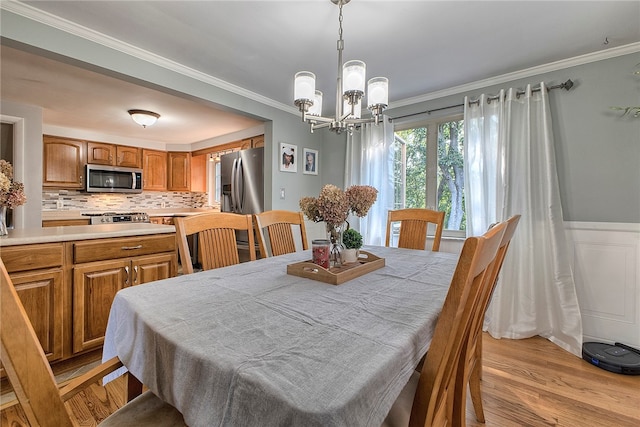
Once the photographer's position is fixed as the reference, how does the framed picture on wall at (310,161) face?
facing the viewer and to the right of the viewer

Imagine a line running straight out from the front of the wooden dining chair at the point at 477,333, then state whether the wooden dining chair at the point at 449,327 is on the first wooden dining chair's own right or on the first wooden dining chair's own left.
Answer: on the first wooden dining chair's own left

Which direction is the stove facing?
toward the camera

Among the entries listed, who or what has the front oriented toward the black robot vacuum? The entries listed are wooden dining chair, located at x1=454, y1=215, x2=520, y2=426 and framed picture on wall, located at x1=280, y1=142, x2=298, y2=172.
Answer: the framed picture on wall

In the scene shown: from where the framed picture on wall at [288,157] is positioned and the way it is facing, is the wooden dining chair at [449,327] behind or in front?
in front

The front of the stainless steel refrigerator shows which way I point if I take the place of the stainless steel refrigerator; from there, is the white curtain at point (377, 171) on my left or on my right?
on my left

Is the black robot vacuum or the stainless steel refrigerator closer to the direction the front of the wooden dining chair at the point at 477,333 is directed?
the stainless steel refrigerator

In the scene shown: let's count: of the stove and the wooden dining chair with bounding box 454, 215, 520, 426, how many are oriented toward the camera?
1

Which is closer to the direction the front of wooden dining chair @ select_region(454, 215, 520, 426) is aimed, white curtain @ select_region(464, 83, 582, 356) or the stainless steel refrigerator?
the stainless steel refrigerator

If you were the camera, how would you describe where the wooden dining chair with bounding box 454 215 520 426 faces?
facing to the left of the viewer

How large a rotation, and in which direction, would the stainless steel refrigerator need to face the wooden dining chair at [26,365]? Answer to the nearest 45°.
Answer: approximately 45° to its left

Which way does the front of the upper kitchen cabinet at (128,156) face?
toward the camera

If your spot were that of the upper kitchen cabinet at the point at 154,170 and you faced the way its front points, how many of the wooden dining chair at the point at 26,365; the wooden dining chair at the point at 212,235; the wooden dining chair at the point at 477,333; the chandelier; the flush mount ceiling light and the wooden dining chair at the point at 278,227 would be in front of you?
6

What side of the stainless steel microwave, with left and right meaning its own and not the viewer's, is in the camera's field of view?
front

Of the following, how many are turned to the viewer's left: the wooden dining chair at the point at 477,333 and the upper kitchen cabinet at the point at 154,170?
1
